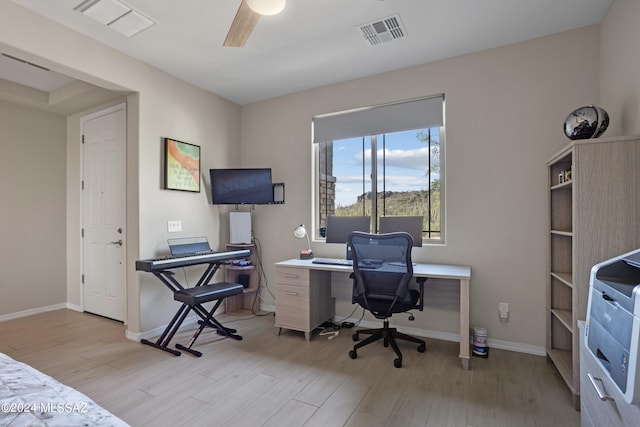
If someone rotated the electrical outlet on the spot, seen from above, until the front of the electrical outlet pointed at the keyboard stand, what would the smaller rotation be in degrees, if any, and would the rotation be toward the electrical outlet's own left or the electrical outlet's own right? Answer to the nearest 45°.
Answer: approximately 45° to the electrical outlet's own right

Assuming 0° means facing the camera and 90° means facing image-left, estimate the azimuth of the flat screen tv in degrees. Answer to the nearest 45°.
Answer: approximately 0°

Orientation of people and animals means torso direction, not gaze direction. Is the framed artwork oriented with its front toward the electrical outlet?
yes

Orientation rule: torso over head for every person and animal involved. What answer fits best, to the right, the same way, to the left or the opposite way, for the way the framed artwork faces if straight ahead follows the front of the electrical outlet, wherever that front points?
to the left

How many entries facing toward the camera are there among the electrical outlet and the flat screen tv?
2

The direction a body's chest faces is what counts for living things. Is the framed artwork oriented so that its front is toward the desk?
yes

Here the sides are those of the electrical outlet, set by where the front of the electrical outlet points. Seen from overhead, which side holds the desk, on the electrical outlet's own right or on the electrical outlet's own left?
on the electrical outlet's own right

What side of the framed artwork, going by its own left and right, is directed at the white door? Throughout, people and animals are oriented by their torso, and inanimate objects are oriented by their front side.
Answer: back

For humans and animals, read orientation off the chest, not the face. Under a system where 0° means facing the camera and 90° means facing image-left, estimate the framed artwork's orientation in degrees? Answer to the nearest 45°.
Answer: approximately 315°

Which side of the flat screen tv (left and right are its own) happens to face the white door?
right

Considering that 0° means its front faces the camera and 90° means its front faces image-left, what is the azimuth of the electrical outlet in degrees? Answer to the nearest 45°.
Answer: approximately 0°
